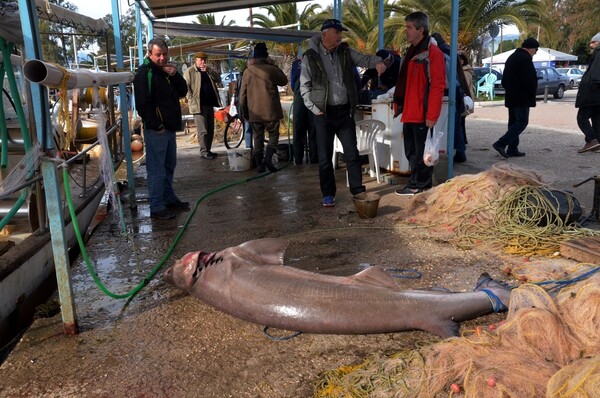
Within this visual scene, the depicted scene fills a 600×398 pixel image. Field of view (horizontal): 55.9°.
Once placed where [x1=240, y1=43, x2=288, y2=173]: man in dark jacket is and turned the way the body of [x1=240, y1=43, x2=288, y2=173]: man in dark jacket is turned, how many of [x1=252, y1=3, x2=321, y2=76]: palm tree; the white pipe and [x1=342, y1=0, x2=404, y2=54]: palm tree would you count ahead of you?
2

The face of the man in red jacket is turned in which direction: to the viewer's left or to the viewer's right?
to the viewer's left

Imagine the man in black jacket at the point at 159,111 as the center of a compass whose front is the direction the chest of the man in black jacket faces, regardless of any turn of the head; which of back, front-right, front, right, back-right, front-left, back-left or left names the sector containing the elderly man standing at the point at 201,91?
back-left

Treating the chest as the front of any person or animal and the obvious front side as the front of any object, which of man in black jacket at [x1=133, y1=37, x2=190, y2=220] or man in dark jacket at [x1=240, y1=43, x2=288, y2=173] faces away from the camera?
the man in dark jacket

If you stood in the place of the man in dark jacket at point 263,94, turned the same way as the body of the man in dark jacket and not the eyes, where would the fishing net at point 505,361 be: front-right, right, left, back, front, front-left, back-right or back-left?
back

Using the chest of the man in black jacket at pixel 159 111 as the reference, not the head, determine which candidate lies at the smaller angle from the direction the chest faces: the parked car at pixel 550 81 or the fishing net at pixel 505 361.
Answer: the fishing net

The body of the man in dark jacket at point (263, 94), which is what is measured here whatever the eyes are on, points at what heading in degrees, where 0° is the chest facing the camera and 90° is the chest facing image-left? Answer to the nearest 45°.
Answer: approximately 180°

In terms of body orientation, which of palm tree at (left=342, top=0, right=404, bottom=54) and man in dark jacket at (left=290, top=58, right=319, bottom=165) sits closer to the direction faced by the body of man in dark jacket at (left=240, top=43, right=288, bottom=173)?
the palm tree

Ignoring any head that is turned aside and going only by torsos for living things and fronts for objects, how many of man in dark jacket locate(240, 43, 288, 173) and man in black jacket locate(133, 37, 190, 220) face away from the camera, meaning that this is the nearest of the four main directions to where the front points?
1
